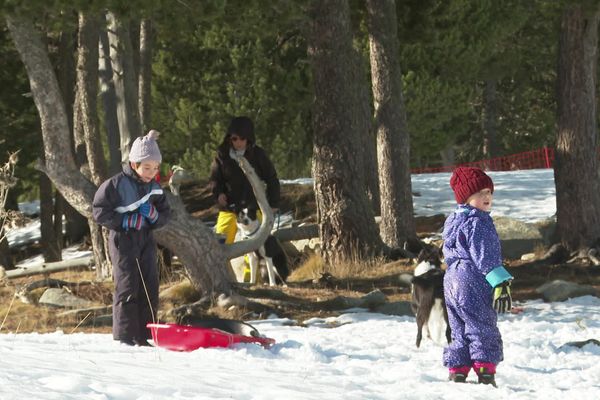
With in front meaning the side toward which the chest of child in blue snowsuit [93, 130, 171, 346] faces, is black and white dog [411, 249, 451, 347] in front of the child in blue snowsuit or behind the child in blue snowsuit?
in front

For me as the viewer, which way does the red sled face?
facing to the left of the viewer

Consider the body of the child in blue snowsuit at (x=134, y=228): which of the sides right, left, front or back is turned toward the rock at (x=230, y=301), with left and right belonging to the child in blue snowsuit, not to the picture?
left

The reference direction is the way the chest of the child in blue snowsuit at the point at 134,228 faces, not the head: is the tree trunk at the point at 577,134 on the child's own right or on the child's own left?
on the child's own left

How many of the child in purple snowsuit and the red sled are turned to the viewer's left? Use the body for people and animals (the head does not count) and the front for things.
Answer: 1

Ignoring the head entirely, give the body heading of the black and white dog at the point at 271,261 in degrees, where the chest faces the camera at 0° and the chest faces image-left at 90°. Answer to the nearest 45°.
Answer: approximately 45°

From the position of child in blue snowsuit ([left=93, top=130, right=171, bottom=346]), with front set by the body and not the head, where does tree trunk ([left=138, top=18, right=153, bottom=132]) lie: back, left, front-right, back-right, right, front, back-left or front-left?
back-left

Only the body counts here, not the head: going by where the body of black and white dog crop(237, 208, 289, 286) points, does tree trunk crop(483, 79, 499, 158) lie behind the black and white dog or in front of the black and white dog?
behind
